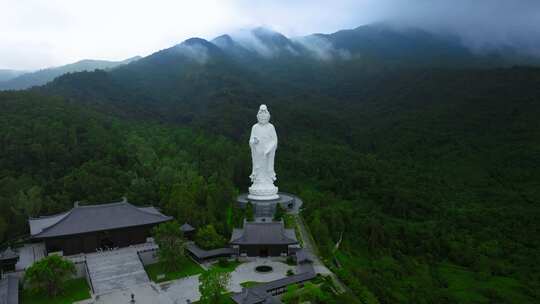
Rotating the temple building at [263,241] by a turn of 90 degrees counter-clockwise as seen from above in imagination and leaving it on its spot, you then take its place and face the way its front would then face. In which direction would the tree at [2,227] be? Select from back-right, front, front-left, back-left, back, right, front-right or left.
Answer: back

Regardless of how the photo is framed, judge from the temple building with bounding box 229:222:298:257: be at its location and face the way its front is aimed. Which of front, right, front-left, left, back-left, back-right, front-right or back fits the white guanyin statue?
back

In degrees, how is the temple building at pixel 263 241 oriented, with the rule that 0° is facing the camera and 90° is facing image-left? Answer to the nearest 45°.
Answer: approximately 0°

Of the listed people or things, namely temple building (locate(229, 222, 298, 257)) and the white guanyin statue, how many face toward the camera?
2

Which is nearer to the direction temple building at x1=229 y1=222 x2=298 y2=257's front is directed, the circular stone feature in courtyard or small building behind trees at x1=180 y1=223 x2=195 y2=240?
the circular stone feature in courtyard

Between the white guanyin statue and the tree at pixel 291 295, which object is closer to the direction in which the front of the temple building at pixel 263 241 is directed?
the tree

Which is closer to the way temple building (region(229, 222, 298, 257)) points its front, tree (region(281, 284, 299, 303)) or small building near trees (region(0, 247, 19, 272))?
the tree

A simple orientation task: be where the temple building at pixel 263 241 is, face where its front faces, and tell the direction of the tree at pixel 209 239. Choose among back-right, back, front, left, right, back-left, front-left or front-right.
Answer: right

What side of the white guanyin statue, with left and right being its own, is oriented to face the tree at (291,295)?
front

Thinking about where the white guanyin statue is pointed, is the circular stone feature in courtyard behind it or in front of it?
in front

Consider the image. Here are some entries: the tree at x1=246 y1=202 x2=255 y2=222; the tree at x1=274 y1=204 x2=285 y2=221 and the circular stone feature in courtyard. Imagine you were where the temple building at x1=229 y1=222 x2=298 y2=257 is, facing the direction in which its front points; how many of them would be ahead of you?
1

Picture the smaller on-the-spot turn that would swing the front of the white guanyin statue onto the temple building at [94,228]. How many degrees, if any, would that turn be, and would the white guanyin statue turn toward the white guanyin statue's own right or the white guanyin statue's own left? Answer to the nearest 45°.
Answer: approximately 45° to the white guanyin statue's own right
